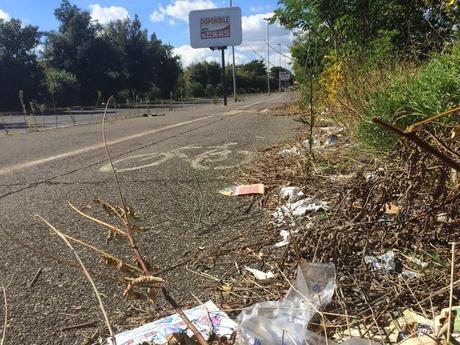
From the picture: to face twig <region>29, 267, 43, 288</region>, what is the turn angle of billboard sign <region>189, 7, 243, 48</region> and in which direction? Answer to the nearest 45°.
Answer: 0° — it already faces it

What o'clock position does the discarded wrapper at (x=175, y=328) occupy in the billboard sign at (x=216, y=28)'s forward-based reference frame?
The discarded wrapper is roughly at 12 o'clock from the billboard sign.

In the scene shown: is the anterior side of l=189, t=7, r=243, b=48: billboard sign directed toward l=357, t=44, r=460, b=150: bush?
yes

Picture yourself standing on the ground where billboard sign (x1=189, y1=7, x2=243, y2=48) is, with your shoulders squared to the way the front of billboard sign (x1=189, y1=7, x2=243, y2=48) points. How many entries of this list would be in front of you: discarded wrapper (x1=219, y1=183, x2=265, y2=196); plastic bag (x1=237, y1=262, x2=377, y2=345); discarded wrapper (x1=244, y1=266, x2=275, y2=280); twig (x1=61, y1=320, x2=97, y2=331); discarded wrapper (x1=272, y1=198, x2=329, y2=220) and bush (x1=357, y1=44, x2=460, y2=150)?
6

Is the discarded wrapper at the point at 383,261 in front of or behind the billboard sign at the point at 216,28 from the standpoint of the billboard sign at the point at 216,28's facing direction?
in front

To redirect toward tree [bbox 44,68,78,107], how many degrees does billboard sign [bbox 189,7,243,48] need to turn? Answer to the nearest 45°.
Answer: approximately 90° to its right

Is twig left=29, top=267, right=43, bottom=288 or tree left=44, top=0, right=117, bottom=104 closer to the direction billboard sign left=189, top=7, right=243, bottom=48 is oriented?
the twig

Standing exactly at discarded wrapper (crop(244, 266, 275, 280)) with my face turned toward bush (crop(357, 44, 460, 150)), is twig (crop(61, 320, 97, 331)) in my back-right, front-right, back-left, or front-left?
back-left

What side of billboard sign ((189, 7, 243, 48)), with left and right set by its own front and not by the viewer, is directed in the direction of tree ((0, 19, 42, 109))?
right

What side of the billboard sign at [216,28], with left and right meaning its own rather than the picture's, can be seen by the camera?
front

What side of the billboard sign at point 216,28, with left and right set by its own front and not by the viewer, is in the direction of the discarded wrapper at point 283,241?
front

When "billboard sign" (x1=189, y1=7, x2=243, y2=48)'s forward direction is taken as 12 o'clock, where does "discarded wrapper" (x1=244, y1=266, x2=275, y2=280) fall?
The discarded wrapper is roughly at 12 o'clock from the billboard sign.

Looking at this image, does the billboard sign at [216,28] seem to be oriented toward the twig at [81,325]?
yes

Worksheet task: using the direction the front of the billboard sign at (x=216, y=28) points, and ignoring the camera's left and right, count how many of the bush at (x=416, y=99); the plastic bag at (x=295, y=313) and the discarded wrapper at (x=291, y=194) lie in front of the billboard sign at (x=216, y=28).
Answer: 3

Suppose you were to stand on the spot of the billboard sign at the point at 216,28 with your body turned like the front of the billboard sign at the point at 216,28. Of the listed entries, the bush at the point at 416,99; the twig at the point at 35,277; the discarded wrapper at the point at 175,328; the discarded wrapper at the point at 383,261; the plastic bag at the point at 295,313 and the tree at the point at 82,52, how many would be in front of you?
5

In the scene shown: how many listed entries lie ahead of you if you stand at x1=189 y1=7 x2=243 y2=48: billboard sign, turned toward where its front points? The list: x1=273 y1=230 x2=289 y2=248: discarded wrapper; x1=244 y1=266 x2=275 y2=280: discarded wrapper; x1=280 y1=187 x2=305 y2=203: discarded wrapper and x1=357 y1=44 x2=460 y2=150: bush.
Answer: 4
